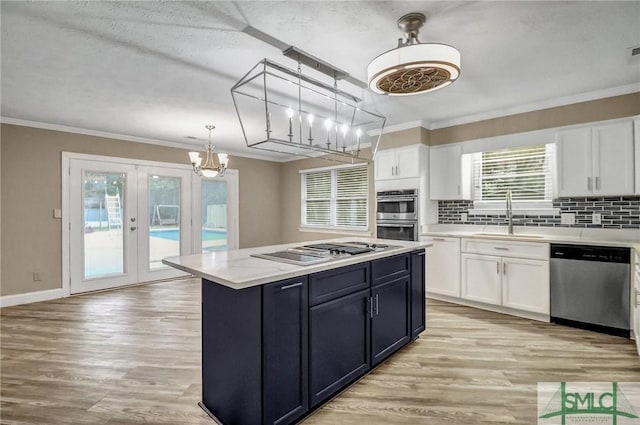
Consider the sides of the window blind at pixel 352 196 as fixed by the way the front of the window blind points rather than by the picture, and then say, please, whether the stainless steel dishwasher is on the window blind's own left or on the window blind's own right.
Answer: on the window blind's own left

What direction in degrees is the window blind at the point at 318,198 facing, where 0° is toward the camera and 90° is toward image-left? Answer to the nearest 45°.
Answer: approximately 45°

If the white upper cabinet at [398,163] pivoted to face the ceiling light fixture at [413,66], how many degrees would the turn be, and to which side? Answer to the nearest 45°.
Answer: approximately 45° to its left

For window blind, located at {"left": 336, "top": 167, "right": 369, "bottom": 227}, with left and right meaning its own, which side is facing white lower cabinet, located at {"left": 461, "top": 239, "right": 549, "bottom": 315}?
left

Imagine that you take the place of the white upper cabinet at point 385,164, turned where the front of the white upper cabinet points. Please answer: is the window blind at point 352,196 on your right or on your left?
on your right

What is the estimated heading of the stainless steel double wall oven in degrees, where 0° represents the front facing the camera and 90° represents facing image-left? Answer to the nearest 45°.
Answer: approximately 45°

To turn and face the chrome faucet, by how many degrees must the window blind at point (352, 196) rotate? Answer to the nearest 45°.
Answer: approximately 90° to its left

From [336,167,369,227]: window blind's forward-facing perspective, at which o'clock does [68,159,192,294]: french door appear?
The french door is roughly at 1 o'clock from the window blind.
